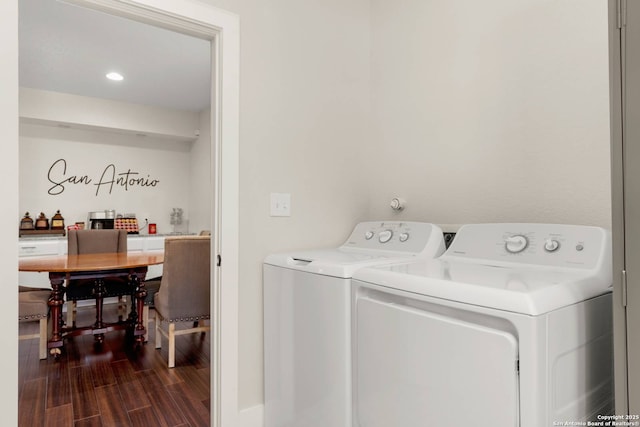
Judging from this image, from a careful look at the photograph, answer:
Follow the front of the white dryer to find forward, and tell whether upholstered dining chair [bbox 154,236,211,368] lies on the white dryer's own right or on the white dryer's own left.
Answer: on the white dryer's own right

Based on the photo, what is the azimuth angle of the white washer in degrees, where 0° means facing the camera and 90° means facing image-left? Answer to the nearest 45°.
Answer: approximately 45°

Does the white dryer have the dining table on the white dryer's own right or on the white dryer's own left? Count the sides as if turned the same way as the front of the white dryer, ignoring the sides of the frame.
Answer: on the white dryer's own right

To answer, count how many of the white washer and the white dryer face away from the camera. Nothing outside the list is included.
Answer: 0

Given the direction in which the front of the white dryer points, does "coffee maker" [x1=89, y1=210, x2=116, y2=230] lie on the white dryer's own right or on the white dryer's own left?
on the white dryer's own right

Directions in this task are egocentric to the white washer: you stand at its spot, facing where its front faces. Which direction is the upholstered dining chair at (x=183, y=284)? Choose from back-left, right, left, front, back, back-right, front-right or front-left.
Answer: right

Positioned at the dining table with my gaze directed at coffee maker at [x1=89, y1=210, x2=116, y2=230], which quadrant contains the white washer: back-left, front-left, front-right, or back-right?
back-right

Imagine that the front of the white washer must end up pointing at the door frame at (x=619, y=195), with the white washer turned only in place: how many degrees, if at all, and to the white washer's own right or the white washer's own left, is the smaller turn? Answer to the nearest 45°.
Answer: approximately 90° to the white washer's own left

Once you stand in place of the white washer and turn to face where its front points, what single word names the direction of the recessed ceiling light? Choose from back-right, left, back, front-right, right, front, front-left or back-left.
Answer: right
